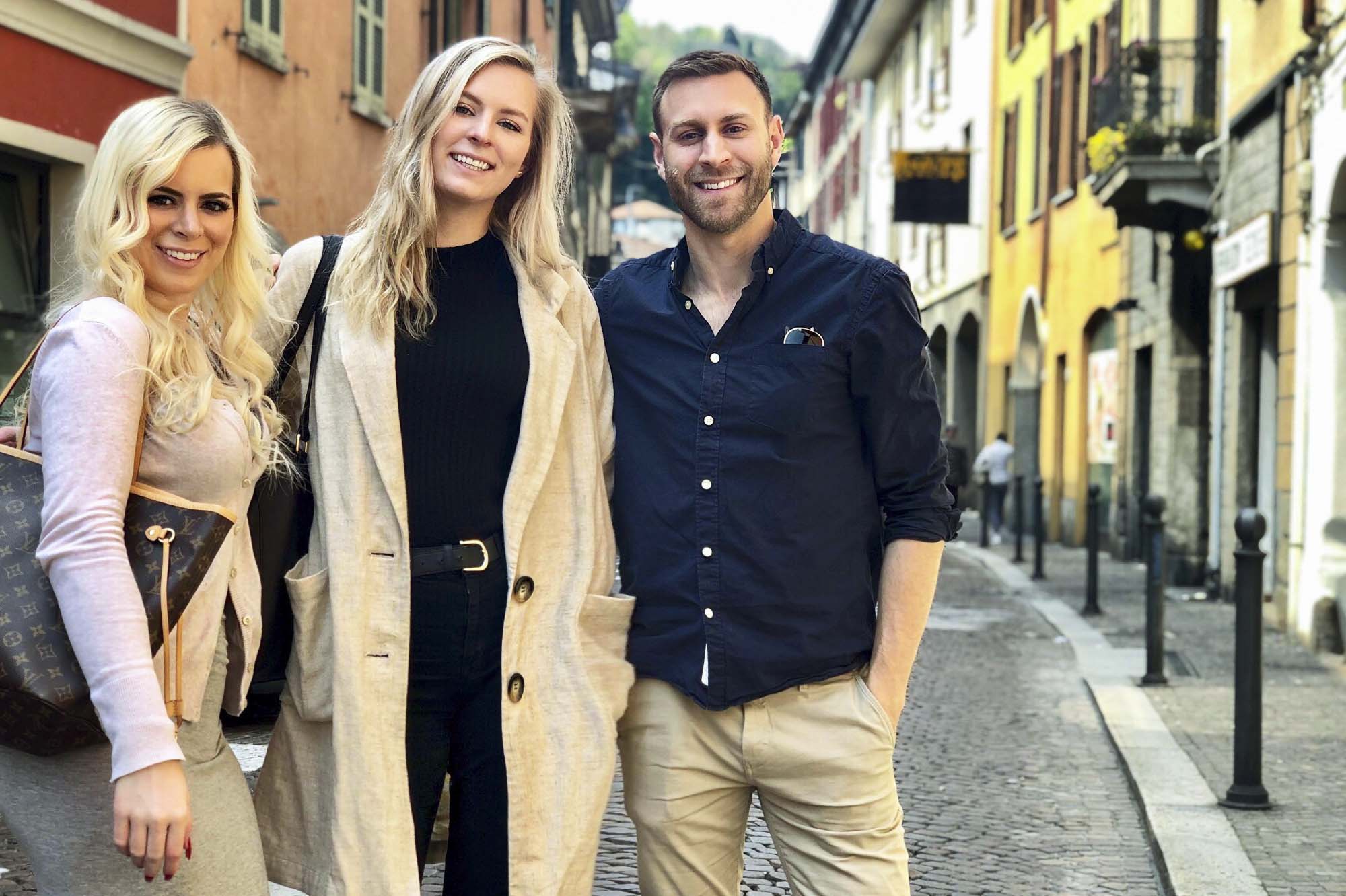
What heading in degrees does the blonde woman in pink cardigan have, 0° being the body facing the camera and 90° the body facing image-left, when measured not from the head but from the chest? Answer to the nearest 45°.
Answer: approximately 315°

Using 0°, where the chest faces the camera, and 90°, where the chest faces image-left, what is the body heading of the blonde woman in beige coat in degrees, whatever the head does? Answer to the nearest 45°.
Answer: approximately 0°

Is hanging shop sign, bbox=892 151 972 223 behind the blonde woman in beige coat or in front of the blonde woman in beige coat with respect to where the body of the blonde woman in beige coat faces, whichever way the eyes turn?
behind

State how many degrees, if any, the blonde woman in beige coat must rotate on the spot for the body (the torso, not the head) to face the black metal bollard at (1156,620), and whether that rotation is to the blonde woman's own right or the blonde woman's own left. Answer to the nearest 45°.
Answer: approximately 135° to the blonde woman's own left

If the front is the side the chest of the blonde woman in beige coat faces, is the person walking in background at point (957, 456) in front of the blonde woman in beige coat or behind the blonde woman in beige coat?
behind

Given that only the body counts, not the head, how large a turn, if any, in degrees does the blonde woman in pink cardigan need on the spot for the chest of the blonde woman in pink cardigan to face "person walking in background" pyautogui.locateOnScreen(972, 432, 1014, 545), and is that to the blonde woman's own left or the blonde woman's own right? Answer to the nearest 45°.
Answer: approximately 90° to the blonde woman's own left

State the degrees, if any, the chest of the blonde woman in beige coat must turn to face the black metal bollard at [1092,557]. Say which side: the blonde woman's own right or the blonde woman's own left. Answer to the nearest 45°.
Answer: approximately 135° to the blonde woman's own left
